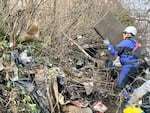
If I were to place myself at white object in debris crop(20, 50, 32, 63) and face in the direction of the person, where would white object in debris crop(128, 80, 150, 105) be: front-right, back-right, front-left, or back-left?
front-right

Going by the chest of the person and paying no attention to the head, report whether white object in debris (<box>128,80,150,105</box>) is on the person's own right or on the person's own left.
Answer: on the person's own left

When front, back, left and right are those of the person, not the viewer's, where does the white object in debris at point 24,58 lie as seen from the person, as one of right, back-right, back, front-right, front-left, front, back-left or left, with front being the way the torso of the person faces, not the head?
front-left

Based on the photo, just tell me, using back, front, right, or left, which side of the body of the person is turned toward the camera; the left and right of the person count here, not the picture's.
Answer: left

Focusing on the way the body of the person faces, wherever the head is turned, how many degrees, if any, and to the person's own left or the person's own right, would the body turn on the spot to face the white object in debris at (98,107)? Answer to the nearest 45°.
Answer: approximately 90° to the person's own left

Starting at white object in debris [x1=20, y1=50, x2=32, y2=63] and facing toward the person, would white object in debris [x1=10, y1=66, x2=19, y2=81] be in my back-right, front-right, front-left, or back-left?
back-right
